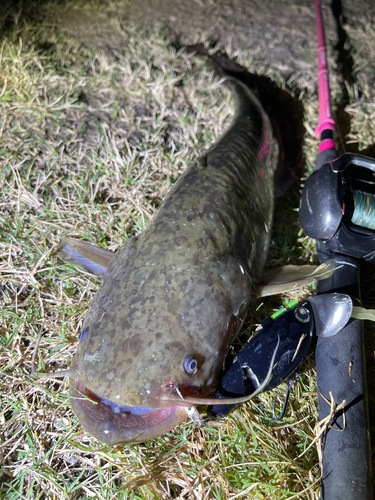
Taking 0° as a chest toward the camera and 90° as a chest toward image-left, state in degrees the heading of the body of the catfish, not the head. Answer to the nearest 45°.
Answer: approximately 45°
